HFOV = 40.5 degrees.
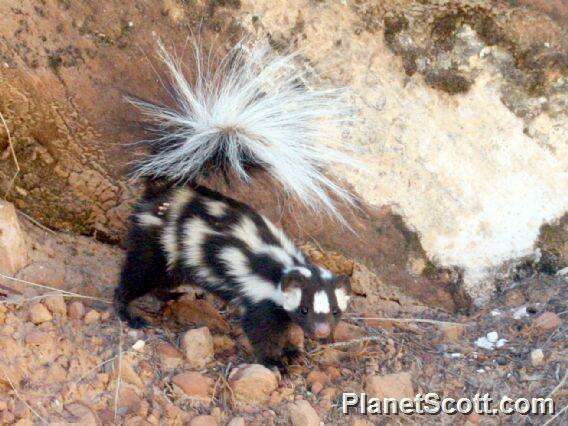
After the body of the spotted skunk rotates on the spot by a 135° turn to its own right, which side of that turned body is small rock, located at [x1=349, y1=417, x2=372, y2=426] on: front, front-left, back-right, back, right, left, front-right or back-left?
back-left

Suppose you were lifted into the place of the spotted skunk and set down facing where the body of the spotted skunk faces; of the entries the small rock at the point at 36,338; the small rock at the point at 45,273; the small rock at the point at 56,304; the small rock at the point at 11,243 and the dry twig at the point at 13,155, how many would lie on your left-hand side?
0

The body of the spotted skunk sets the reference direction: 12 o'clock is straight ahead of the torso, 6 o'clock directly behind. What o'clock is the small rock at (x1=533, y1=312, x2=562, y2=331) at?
The small rock is roughly at 11 o'clock from the spotted skunk.

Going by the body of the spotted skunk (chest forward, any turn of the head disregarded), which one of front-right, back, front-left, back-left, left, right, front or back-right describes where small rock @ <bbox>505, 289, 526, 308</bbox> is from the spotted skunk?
front-left

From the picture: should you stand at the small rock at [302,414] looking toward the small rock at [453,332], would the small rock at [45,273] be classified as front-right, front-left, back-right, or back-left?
back-left

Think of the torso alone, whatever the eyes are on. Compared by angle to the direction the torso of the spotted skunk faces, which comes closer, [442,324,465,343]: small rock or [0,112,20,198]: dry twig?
the small rock

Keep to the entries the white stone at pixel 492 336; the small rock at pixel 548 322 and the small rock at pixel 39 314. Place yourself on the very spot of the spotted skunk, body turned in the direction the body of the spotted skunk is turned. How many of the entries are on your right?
1

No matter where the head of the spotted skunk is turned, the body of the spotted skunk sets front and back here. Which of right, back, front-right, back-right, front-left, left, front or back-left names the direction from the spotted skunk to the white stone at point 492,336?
front-left

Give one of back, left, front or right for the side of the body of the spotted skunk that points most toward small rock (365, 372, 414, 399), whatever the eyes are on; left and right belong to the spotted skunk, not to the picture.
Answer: front

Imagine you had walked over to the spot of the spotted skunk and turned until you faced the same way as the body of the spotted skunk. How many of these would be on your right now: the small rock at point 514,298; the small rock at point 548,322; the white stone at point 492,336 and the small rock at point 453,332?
0

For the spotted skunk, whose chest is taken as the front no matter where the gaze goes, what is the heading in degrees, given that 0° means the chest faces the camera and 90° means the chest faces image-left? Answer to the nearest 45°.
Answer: approximately 315°

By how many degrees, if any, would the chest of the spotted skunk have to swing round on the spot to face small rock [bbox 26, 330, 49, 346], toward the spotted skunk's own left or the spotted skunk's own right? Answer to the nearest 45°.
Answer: approximately 90° to the spotted skunk's own right

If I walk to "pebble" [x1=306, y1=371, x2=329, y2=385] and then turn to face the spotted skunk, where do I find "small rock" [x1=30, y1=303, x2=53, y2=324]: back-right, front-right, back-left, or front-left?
front-left

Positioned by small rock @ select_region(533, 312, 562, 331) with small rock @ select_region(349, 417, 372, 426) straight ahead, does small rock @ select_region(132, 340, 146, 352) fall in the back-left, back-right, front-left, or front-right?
front-right

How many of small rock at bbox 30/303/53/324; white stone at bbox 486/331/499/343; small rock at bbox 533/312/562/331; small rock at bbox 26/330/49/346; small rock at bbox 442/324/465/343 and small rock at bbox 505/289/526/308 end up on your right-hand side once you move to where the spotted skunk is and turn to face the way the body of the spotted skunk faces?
2

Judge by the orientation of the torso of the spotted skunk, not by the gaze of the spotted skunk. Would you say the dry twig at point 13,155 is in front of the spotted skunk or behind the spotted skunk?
behind
